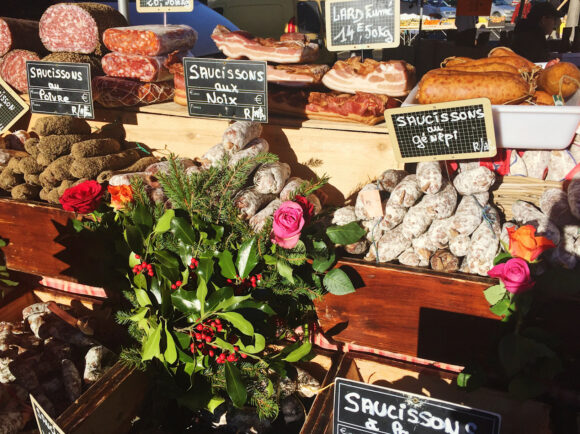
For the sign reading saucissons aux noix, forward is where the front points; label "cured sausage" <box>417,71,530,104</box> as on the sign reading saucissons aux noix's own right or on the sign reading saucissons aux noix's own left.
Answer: on the sign reading saucissons aux noix's own left

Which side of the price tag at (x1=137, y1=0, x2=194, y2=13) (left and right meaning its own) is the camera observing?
front

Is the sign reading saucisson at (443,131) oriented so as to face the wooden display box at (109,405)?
no

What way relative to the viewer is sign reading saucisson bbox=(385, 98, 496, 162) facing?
toward the camera

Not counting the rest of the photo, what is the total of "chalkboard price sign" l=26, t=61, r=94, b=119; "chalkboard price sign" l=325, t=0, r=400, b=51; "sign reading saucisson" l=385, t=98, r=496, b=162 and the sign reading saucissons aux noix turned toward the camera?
4

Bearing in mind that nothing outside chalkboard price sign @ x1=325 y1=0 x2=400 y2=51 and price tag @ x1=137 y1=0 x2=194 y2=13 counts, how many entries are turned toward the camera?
2

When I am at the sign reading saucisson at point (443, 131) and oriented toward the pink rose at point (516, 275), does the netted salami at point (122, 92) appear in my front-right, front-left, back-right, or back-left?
back-right

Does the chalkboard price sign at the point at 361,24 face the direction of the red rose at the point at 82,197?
no

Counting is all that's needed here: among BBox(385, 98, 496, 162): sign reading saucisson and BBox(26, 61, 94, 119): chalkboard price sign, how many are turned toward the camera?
2

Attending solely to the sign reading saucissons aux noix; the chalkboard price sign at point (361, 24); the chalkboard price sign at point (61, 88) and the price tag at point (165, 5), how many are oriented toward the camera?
4

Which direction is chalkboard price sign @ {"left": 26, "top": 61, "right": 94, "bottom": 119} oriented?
toward the camera

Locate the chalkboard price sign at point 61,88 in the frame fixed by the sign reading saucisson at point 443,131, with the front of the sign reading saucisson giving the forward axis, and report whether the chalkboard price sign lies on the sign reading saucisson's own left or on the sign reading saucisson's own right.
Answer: on the sign reading saucisson's own right

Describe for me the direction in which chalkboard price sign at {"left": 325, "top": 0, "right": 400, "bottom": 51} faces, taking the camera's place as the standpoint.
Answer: facing the viewer

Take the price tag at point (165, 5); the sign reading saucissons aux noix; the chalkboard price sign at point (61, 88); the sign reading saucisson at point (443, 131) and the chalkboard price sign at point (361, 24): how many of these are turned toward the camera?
5

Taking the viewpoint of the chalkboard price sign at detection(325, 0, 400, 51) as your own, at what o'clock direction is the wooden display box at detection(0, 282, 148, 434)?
The wooden display box is roughly at 1 o'clock from the chalkboard price sign.
